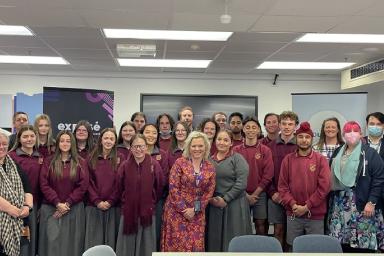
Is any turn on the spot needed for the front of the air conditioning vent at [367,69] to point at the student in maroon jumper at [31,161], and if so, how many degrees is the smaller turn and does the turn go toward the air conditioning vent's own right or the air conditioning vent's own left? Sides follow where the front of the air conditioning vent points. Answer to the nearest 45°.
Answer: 0° — it already faces them

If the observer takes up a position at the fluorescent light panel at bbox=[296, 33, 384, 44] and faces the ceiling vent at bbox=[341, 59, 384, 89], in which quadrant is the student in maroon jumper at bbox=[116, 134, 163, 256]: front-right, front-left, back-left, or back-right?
back-left

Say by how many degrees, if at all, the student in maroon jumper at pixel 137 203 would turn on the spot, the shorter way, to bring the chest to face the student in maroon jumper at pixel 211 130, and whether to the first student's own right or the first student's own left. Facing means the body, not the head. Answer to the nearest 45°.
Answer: approximately 135° to the first student's own left

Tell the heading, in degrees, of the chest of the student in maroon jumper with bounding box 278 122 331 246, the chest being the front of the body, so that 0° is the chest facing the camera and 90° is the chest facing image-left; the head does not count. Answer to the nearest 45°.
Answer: approximately 0°

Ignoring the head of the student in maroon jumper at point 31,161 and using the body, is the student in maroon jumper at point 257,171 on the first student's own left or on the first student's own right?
on the first student's own left

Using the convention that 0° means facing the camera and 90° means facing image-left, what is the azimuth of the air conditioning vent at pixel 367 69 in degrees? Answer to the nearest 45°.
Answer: approximately 45°

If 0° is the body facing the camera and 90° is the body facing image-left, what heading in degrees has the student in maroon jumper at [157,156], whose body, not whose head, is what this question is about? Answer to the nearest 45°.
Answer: approximately 0°
